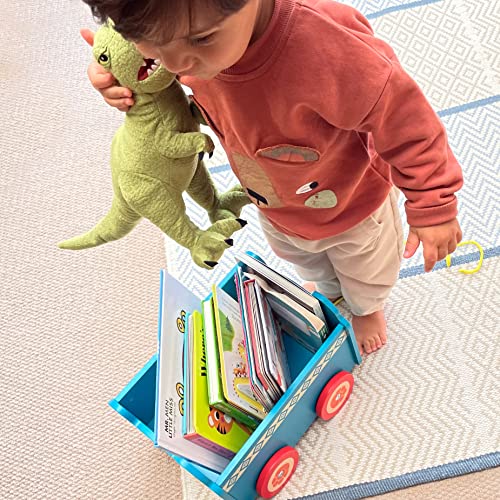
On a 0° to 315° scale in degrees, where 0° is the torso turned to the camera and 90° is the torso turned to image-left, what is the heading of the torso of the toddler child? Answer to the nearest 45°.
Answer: approximately 45°
